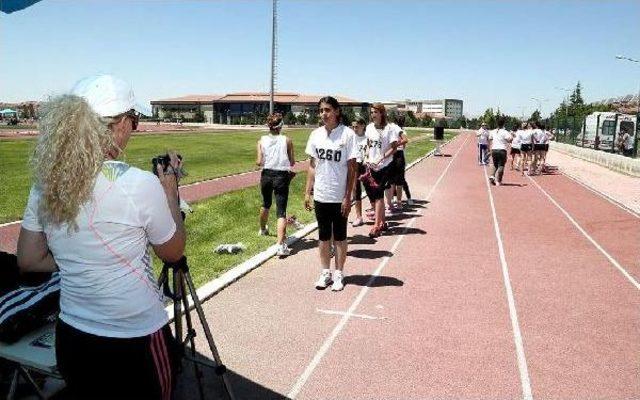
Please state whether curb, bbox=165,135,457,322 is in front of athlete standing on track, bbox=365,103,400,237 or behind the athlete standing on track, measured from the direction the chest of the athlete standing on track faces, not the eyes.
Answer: in front

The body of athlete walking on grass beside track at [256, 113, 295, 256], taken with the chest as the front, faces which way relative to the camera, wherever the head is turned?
away from the camera

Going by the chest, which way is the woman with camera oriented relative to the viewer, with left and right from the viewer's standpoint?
facing away from the viewer and to the right of the viewer

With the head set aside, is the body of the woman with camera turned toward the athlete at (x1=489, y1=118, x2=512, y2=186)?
yes

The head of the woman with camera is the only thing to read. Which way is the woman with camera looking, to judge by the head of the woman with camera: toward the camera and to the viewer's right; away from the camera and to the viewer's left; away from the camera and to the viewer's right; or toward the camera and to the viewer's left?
away from the camera and to the viewer's right

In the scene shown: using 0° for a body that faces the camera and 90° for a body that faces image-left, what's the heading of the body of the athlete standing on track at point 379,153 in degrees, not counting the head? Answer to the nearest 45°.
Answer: approximately 45°

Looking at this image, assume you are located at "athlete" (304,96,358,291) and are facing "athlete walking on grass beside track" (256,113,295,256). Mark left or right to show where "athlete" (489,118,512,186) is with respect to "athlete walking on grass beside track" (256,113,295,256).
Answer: right

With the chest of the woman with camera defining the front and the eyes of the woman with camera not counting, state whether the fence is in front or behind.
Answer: in front
